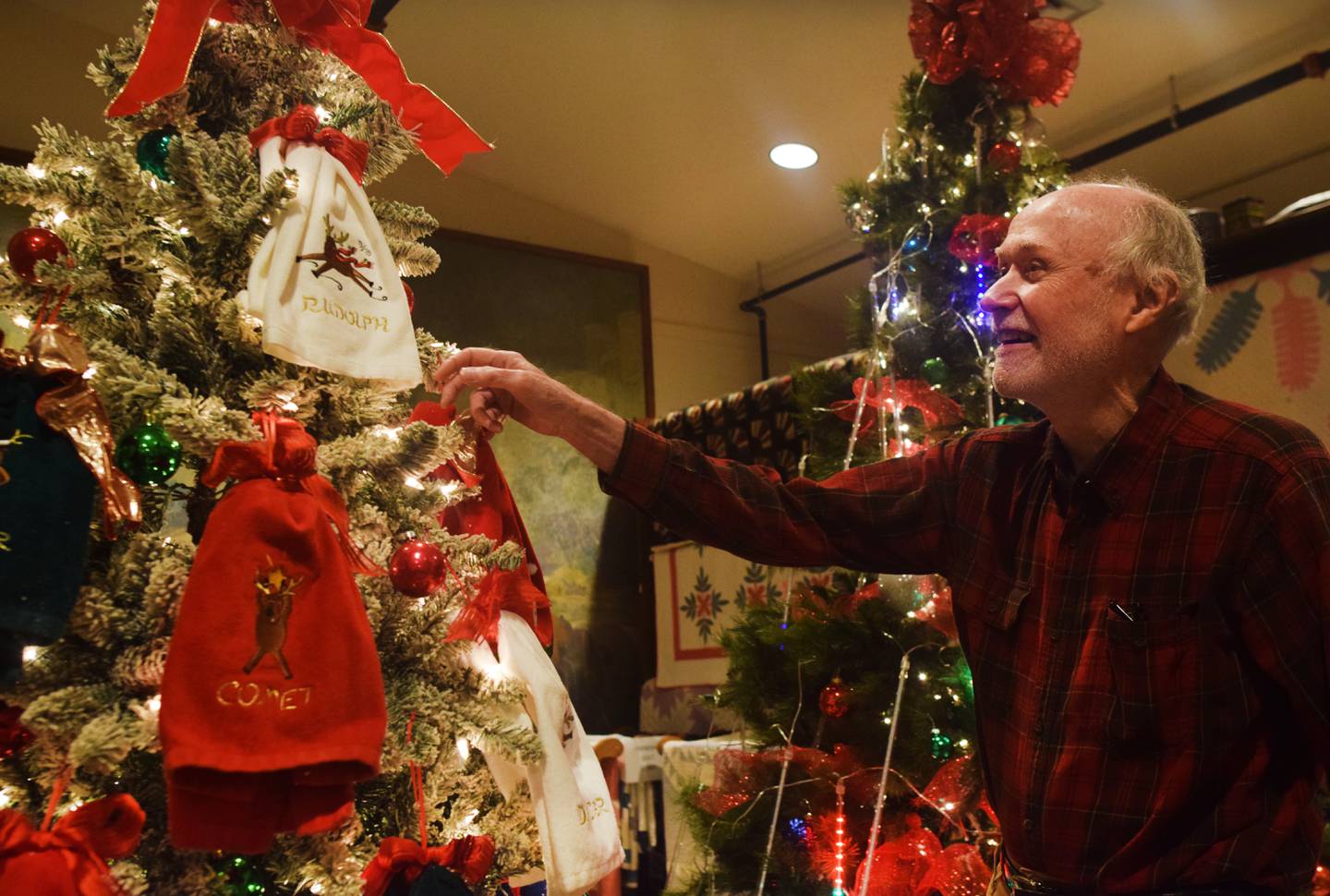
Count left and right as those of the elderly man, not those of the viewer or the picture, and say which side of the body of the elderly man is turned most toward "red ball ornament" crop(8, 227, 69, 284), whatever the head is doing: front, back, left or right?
front

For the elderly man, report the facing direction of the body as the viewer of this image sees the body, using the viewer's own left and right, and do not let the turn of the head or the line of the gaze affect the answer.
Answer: facing the viewer and to the left of the viewer

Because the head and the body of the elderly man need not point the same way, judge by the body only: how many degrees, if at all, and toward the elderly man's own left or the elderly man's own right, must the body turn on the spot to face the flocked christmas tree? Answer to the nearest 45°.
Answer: approximately 45° to the elderly man's own right

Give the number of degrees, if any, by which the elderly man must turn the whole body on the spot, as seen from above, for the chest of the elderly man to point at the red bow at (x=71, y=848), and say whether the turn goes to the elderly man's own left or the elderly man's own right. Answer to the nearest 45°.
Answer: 0° — they already face it

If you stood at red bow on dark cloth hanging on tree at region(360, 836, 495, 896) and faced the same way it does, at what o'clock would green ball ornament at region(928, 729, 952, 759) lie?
The green ball ornament is roughly at 8 o'clock from the red bow on dark cloth hanging on tree.

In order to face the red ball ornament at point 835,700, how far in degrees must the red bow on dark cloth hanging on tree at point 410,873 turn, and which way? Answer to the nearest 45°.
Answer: approximately 135° to its left

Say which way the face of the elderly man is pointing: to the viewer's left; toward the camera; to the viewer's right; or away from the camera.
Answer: to the viewer's left

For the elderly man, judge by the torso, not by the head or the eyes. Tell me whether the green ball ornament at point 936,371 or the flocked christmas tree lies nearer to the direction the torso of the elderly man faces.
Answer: the flocked christmas tree

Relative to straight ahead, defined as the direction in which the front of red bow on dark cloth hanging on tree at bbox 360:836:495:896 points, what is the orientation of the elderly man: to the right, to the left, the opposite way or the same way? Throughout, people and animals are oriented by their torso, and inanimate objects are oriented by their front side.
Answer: to the right

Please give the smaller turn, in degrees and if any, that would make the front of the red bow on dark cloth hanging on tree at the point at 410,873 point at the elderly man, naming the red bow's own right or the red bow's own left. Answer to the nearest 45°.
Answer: approximately 90° to the red bow's own left

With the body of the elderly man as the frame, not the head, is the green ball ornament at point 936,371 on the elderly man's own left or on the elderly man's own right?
on the elderly man's own right

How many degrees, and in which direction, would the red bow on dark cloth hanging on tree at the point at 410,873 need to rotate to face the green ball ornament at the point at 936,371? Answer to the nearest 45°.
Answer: approximately 135° to its left

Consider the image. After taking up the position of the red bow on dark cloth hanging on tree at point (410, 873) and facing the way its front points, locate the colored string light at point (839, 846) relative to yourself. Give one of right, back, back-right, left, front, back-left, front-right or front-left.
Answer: back-left

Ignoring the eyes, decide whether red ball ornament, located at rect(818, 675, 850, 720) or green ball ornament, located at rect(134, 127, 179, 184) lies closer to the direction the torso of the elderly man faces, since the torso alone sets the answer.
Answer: the green ball ornament

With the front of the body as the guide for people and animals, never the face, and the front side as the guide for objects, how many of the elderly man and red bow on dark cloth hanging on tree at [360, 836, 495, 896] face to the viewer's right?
0

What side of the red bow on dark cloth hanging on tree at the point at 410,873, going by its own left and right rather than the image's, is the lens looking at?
front
